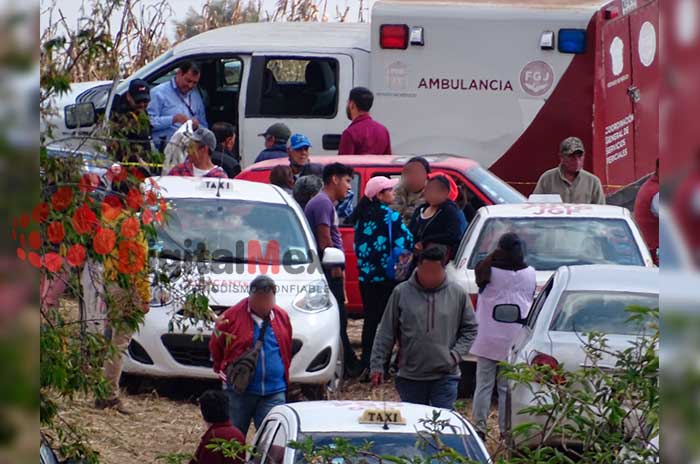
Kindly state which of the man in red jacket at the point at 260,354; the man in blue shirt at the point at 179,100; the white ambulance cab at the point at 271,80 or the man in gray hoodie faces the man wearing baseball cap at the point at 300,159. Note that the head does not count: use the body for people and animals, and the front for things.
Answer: the man in blue shirt

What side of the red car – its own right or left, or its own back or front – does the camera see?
right

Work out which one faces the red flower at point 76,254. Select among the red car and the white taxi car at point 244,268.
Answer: the white taxi car

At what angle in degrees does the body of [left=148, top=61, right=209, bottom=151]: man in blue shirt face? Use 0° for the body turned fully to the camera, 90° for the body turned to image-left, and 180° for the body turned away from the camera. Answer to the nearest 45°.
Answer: approximately 315°

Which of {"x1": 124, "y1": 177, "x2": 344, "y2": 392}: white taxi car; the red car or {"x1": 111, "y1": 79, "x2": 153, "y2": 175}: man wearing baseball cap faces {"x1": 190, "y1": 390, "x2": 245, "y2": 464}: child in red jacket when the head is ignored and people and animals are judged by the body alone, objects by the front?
the white taxi car

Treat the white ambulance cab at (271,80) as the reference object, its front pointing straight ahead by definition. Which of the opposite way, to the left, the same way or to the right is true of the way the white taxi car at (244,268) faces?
to the left

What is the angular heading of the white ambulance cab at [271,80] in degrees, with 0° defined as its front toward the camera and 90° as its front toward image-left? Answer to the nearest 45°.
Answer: approximately 90°

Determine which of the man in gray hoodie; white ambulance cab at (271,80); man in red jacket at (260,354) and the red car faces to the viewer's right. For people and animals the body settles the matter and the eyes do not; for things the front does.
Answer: the red car

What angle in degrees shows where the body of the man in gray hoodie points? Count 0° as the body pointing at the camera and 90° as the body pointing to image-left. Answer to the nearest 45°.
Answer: approximately 0°

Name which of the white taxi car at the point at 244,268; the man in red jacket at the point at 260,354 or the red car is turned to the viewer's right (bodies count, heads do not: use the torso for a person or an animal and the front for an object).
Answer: the red car

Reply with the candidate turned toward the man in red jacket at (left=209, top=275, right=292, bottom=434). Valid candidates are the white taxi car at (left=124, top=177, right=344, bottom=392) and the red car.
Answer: the white taxi car

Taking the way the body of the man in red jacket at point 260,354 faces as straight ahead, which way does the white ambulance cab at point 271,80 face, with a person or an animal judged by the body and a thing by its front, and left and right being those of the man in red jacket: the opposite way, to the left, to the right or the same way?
to the right

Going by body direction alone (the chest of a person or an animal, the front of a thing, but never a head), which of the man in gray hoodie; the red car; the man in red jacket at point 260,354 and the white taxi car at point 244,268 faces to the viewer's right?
the red car

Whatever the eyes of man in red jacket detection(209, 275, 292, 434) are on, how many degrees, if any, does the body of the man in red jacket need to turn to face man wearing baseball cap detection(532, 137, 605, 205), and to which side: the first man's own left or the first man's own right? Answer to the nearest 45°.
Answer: approximately 135° to the first man's own left
